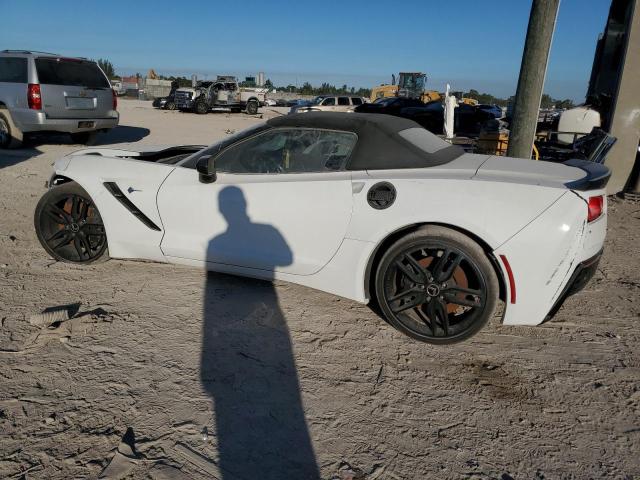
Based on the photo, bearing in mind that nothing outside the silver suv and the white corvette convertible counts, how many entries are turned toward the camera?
0

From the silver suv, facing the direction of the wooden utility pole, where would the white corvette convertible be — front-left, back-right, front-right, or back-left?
front-right

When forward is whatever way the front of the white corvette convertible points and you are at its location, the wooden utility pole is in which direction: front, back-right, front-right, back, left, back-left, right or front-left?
right

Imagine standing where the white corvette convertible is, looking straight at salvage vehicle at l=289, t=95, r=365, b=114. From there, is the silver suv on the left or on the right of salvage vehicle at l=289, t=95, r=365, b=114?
left

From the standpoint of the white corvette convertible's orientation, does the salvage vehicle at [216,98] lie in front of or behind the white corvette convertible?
in front

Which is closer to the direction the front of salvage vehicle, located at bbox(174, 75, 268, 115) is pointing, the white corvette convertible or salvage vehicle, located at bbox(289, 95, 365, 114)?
the white corvette convertible

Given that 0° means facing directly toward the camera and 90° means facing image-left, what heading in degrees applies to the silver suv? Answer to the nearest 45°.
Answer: approximately 135°

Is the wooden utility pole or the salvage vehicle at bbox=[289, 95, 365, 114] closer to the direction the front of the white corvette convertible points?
the salvage vehicle

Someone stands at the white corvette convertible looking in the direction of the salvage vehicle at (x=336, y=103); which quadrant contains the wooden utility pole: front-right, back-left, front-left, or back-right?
front-right

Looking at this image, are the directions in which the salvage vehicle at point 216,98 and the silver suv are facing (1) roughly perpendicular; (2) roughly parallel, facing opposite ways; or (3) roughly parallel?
roughly perpendicular

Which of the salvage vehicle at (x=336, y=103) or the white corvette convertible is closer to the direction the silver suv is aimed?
the salvage vehicle
